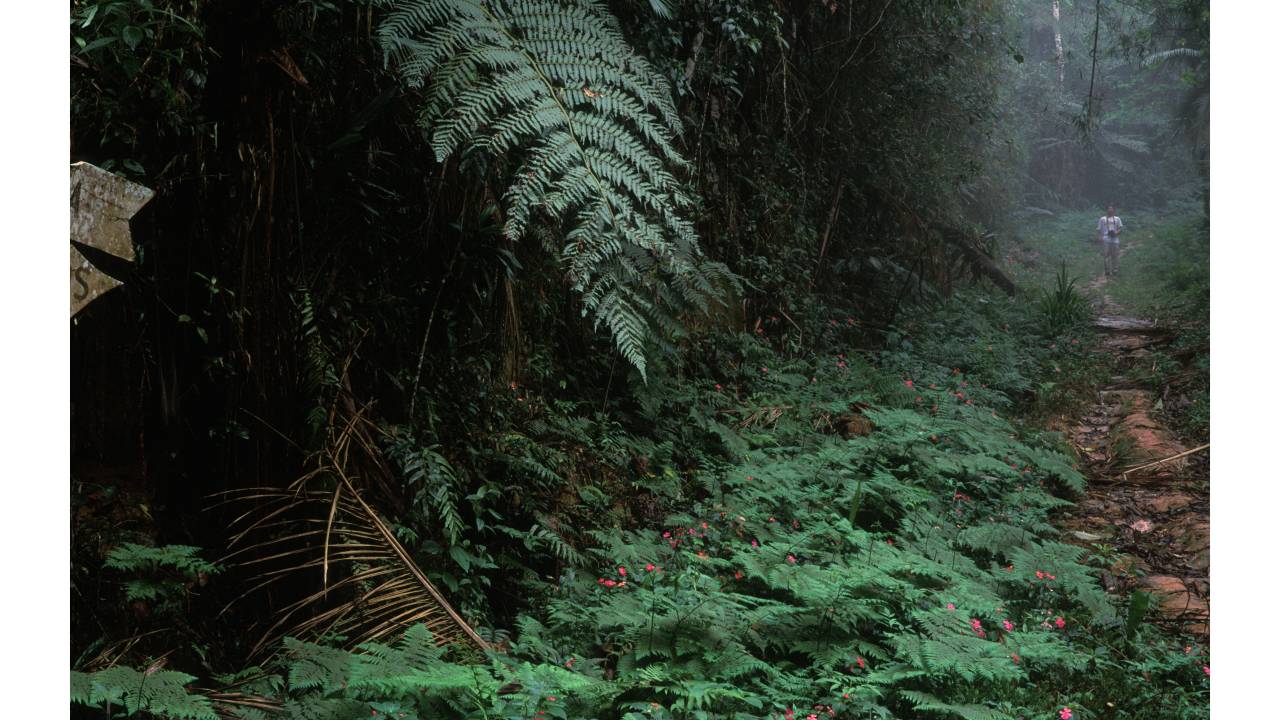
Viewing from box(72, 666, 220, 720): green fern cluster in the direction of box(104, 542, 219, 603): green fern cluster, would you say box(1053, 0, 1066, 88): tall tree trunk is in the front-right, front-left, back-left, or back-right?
front-right

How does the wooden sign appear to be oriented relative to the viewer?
toward the camera
